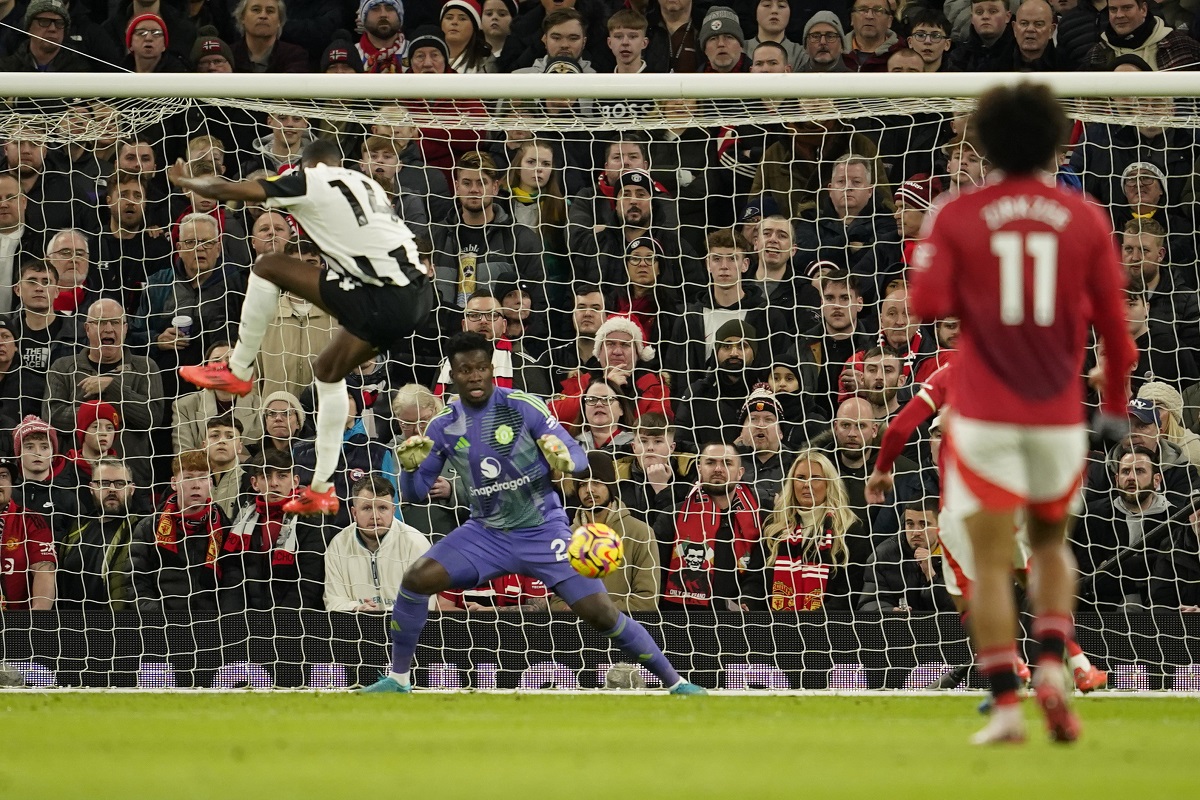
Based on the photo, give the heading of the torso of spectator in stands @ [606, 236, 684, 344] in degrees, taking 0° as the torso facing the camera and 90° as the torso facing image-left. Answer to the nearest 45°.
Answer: approximately 0°

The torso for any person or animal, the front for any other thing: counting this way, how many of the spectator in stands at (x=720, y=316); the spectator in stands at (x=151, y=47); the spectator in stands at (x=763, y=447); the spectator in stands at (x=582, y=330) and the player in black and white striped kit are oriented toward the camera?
4

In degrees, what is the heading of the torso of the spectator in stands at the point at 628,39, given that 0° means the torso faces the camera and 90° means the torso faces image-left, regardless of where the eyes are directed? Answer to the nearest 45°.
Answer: approximately 0°

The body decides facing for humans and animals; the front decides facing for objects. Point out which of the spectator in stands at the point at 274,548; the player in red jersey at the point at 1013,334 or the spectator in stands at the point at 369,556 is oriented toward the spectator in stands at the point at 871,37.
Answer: the player in red jersey

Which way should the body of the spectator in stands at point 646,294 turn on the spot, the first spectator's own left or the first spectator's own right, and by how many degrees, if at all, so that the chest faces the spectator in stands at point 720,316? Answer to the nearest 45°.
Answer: approximately 90° to the first spectator's own left
